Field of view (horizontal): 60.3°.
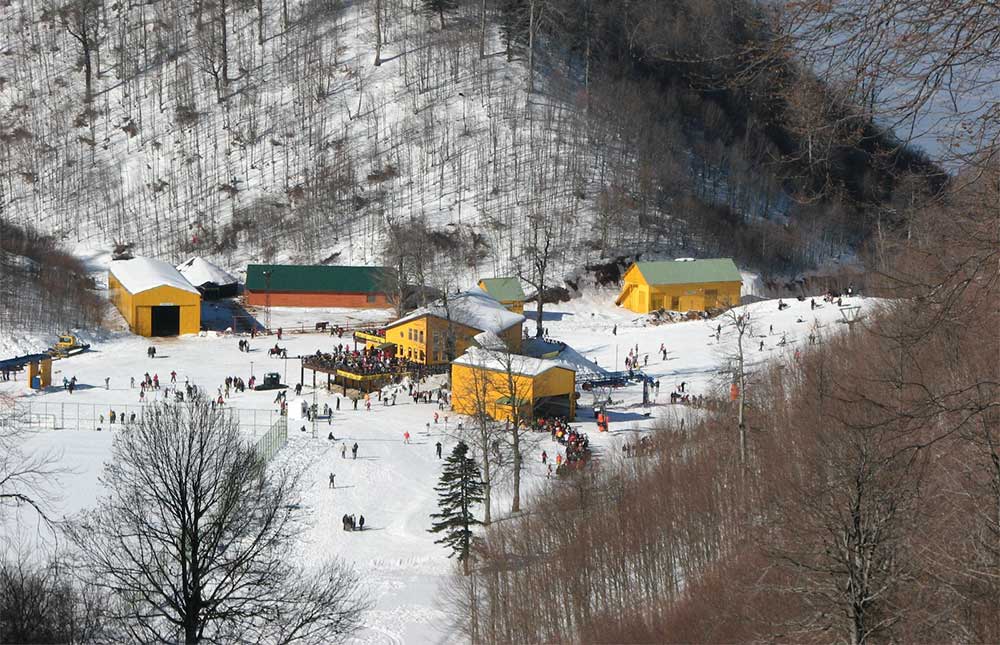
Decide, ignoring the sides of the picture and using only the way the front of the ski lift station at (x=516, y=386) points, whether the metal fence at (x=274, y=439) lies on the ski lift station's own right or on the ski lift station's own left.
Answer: on the ski lift station's own right

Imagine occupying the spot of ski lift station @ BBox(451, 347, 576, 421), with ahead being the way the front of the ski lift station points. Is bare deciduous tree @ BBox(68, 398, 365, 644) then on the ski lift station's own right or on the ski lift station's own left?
on the ski lift station's own right

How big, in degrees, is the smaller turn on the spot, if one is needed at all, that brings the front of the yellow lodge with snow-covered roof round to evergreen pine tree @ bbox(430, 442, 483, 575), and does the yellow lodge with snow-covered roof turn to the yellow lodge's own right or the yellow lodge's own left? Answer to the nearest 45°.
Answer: approximately 45° to the yellow lodge's own left

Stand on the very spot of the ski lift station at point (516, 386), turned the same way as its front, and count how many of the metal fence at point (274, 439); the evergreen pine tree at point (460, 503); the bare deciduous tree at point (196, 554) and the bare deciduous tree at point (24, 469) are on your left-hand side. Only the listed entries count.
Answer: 0

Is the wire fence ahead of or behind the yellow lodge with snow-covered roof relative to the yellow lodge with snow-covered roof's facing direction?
ahead

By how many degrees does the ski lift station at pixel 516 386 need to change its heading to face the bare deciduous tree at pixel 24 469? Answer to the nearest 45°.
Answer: approximately 90° to its right

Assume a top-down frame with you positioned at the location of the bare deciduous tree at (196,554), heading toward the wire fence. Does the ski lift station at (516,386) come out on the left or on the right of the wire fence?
right

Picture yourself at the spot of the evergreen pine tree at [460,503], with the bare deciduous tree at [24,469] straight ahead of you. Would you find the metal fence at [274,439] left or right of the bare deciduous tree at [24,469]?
right

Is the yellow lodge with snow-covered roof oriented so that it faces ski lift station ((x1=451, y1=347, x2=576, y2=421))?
no

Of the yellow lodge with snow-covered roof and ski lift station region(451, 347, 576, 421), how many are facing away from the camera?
0

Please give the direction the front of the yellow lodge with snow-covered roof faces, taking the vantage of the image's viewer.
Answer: facing the viewer and to the left of the viewer

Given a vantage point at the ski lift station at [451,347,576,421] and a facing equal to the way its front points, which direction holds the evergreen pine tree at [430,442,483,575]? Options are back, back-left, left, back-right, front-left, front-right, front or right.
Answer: front-right

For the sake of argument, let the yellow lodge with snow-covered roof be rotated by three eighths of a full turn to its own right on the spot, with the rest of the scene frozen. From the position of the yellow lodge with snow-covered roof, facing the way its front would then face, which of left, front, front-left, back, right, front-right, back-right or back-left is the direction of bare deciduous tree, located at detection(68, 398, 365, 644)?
back

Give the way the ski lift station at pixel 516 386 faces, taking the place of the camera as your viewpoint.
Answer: facing the viewer and to the right of the viewer

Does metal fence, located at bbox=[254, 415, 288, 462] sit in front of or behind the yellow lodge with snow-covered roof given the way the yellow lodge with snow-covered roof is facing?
in front
